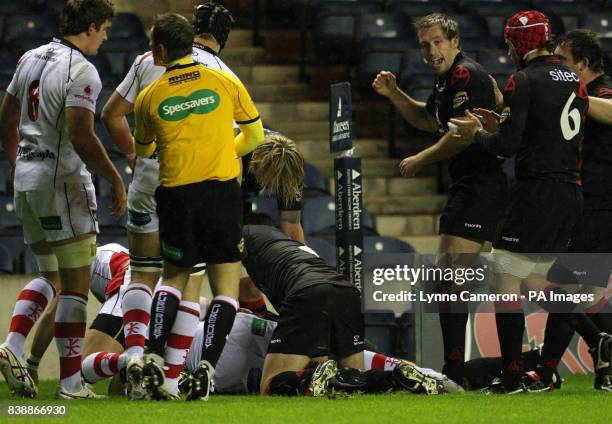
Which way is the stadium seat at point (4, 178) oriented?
toward the camera

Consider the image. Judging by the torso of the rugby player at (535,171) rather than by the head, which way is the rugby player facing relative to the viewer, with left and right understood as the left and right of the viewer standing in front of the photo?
facing away from the viewer and to the left of the viewer

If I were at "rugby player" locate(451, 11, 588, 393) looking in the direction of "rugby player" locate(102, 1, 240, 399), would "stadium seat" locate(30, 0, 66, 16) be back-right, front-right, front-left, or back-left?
front-right

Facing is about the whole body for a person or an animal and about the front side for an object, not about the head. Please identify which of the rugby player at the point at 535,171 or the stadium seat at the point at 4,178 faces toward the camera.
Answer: the stadium seat

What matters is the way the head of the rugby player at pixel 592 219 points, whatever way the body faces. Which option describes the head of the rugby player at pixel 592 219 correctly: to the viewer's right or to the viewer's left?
to the viewer's left

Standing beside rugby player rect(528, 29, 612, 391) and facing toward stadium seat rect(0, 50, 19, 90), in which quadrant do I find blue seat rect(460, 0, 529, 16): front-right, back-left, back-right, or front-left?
front-right

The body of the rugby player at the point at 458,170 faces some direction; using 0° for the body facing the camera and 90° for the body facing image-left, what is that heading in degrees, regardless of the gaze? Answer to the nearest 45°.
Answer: approximately 45°

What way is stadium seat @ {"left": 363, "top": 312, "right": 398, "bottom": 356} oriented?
toward the camera

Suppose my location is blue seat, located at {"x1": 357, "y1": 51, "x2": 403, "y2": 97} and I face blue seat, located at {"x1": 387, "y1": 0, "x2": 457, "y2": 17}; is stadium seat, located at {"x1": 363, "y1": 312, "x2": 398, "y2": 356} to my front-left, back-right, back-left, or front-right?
back-right

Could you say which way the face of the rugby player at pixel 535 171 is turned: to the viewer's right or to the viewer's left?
to the viewer's left

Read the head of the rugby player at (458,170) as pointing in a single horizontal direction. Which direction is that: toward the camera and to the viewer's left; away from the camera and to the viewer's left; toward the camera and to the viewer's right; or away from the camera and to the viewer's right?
toward the camera and to the viewer's left

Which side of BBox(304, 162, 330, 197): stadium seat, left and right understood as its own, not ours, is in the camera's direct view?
front

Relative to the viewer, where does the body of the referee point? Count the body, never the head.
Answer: away from the camera

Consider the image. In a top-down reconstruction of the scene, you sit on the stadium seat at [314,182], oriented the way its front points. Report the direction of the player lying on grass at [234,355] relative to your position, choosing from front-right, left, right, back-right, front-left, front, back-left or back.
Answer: front

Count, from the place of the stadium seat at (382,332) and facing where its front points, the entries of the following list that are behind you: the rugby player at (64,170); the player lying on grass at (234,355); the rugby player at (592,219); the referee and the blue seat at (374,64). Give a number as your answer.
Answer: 1

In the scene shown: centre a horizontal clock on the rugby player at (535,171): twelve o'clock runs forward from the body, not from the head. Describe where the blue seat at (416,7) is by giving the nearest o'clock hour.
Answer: The blue seat is roughly at 1 o'clock from the rugby player.

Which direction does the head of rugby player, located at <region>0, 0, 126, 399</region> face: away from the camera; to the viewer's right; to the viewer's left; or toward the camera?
to the viewer's right

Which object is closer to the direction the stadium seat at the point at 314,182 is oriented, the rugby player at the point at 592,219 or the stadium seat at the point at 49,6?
the rugby player
